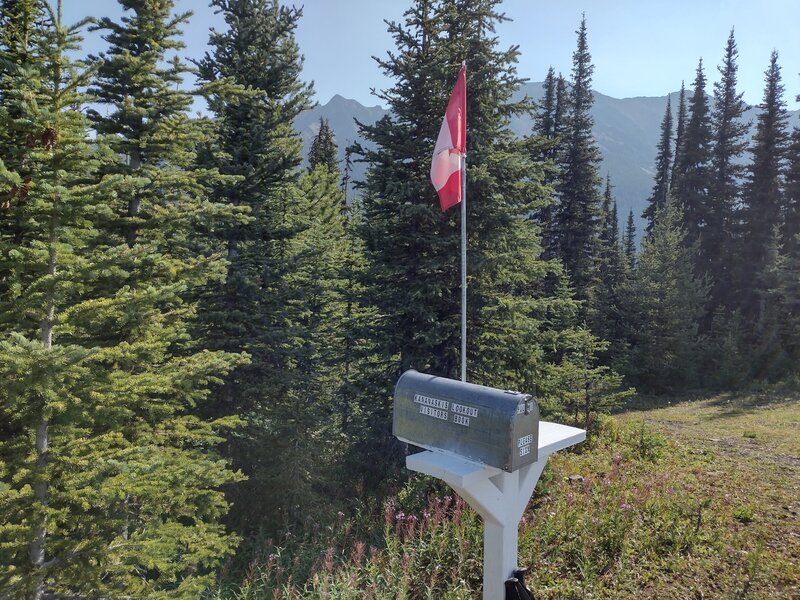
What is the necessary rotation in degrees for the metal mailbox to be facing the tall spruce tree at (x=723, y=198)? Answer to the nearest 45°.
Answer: approximately 90° to its left

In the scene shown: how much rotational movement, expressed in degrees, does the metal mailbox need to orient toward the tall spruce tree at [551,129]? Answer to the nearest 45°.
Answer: approximately 135° to its left

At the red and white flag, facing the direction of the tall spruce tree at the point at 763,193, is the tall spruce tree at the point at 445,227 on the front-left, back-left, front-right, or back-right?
front-left

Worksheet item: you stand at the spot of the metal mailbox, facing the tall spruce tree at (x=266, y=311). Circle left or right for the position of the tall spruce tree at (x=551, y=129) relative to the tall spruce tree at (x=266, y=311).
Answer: right

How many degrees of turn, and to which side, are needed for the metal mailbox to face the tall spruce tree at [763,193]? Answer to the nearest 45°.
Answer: approximately 90° to its left

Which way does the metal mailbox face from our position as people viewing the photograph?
facing the viewer and to the right of the viewer

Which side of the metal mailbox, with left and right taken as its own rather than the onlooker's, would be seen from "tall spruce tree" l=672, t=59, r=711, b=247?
left

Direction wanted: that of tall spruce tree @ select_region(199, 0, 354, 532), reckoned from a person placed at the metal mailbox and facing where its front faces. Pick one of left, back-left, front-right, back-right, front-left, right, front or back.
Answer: back

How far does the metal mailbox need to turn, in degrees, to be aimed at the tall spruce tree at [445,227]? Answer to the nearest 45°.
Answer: approximately 135° to its left

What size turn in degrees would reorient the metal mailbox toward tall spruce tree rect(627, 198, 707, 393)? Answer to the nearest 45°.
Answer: approximately 90° to its left

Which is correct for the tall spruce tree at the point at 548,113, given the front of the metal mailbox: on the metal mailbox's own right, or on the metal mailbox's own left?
on the metal mailbox's own left
